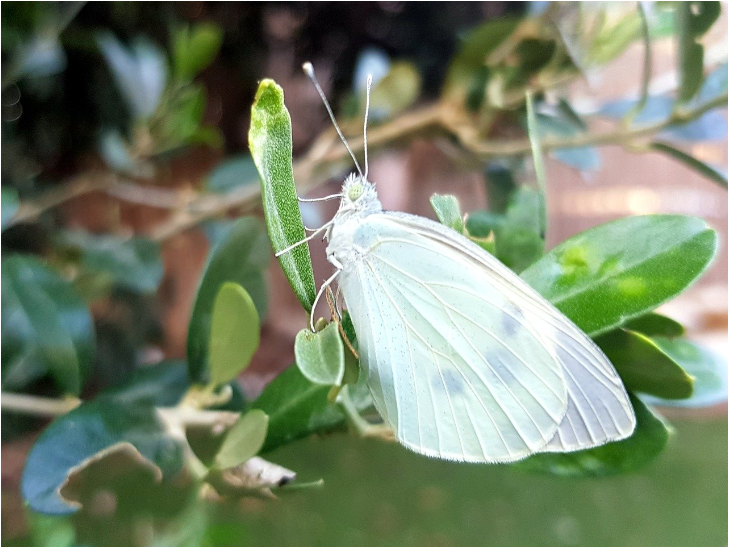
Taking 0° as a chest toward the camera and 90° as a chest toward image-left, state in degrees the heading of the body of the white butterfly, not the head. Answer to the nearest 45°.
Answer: approximately 90°
